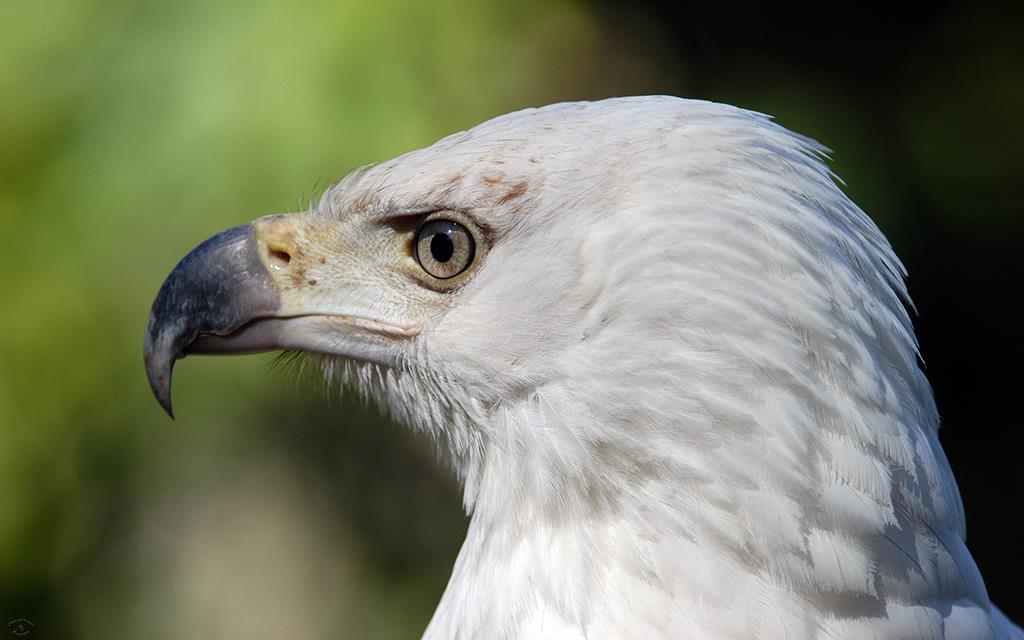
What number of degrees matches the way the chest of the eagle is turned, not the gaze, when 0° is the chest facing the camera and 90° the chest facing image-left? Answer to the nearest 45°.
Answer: approximately 90°
